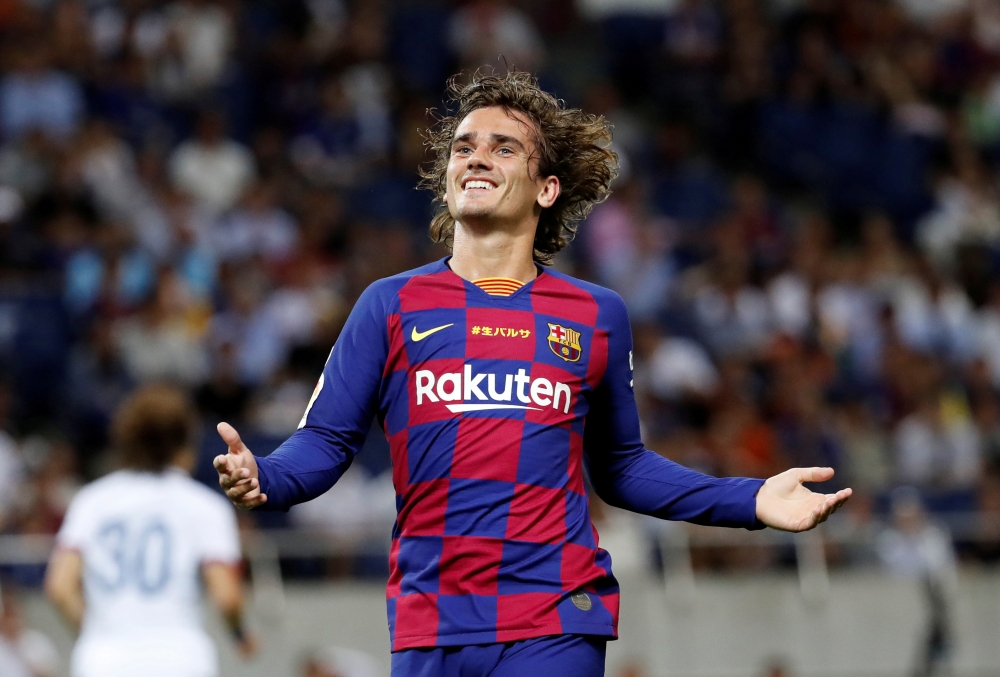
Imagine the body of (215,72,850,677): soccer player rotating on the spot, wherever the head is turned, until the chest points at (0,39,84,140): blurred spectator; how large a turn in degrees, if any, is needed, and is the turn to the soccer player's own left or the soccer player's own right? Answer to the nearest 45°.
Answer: approximately 135° to the soccer player's own right

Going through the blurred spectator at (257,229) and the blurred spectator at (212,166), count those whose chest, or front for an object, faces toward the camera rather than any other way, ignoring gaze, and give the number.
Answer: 2

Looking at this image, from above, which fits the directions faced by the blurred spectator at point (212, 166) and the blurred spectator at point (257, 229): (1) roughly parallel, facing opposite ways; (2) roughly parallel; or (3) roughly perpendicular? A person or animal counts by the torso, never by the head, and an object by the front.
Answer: roughly parallel

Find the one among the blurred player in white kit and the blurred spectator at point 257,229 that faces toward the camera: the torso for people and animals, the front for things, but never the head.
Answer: the blurred spectator

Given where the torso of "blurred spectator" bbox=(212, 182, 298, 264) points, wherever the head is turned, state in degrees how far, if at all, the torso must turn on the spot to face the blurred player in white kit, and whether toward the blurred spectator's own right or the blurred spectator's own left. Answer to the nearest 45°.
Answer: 0° — they already face them

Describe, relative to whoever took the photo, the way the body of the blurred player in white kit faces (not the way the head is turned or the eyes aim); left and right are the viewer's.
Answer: facing away from the viewer

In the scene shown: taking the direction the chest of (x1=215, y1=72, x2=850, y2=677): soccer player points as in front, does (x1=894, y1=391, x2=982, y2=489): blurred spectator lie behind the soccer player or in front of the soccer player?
behind

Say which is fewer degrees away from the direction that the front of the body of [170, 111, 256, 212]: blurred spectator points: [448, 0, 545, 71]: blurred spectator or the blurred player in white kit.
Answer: the blurred player in white kit

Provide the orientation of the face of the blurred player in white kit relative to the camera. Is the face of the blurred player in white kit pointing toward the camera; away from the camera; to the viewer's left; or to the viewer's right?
away from the camera

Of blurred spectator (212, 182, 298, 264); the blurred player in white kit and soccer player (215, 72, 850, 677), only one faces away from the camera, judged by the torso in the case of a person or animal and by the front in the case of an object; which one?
the blurred player in white kit

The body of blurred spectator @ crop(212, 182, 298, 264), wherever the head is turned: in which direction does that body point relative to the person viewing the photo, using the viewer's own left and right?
facing the viewer

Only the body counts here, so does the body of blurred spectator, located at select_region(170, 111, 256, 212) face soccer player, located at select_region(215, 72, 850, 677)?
yes

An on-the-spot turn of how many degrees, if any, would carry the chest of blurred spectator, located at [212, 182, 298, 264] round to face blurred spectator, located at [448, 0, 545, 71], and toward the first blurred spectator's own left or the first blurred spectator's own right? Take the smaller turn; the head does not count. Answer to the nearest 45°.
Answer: approximately 135° to the first blurred spectator's own left

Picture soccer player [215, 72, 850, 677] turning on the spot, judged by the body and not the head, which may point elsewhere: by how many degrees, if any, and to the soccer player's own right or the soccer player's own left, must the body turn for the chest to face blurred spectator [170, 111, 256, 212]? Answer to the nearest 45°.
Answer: approximately 180°

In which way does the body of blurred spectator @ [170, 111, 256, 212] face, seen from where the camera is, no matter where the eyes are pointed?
toward the camera
